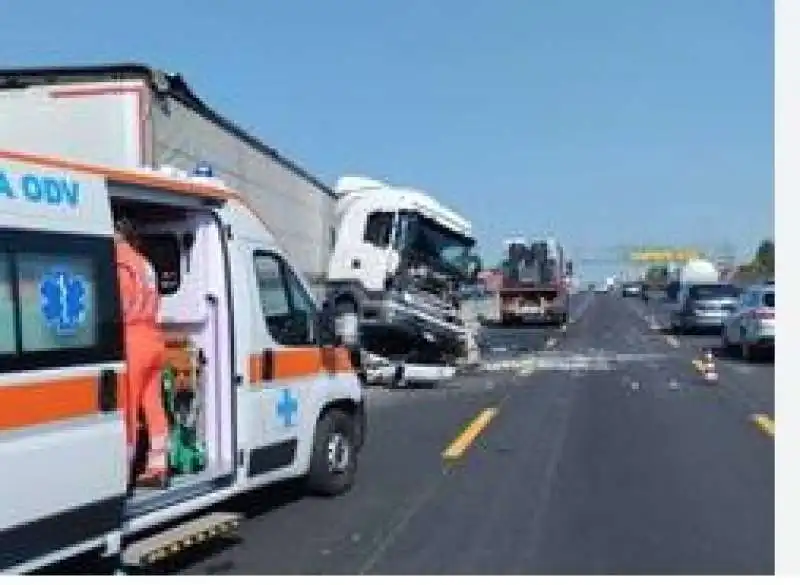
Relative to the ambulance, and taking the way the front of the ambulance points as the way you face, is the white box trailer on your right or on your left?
on your left

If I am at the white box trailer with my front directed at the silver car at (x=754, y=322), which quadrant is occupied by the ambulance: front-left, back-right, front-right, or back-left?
back-right

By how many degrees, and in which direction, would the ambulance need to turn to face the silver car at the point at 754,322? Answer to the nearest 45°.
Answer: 0° — it already faces it

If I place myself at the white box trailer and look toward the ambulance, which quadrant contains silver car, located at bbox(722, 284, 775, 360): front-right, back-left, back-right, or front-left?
back-left

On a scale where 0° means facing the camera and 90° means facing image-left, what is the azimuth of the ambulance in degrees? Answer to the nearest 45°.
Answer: approximately 225°
